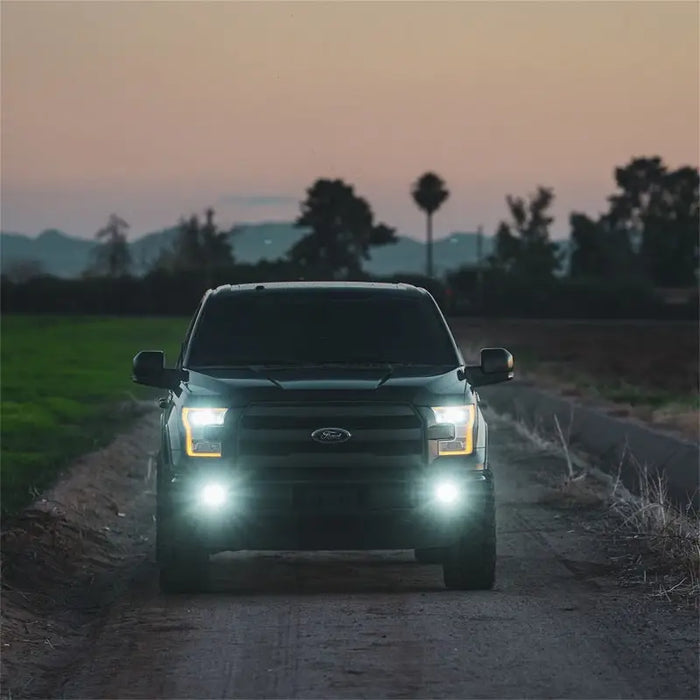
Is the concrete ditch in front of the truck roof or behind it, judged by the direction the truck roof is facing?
behind

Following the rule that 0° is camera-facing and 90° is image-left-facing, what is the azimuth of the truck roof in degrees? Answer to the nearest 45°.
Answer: approximately 0°

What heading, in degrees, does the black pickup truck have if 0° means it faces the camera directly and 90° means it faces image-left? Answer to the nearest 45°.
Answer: approximately 0°
